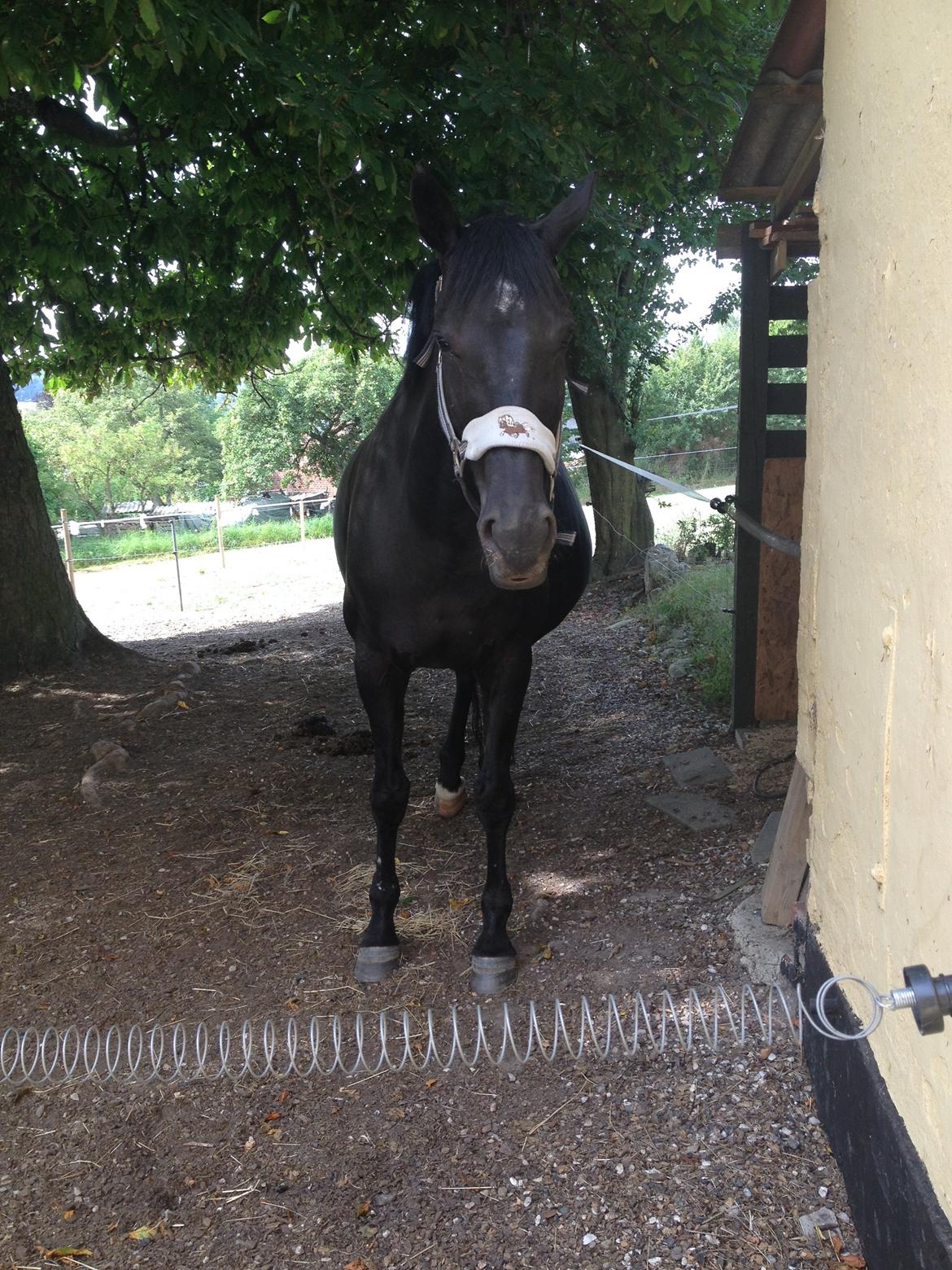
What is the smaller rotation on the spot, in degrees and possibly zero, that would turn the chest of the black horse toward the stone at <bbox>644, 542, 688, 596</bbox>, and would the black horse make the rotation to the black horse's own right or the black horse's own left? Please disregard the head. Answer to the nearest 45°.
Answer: approximately 180°

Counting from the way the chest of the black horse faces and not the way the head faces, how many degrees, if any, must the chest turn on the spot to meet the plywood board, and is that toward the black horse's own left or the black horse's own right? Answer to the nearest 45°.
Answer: approximately 135° to the black horse's own left

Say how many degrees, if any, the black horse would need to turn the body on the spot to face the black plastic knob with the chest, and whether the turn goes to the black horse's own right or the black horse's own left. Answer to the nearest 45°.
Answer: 0° — it already faces it

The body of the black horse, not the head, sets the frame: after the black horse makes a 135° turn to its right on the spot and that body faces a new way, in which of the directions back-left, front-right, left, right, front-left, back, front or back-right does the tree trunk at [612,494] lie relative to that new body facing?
front-right

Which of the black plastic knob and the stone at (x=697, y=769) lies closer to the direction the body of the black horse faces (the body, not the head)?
the black plastic knob

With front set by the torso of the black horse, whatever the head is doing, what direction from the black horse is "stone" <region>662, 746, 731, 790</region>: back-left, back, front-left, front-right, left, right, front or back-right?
back-left

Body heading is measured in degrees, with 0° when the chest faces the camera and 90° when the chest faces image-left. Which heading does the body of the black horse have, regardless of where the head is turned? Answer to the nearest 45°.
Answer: approximately 0°
